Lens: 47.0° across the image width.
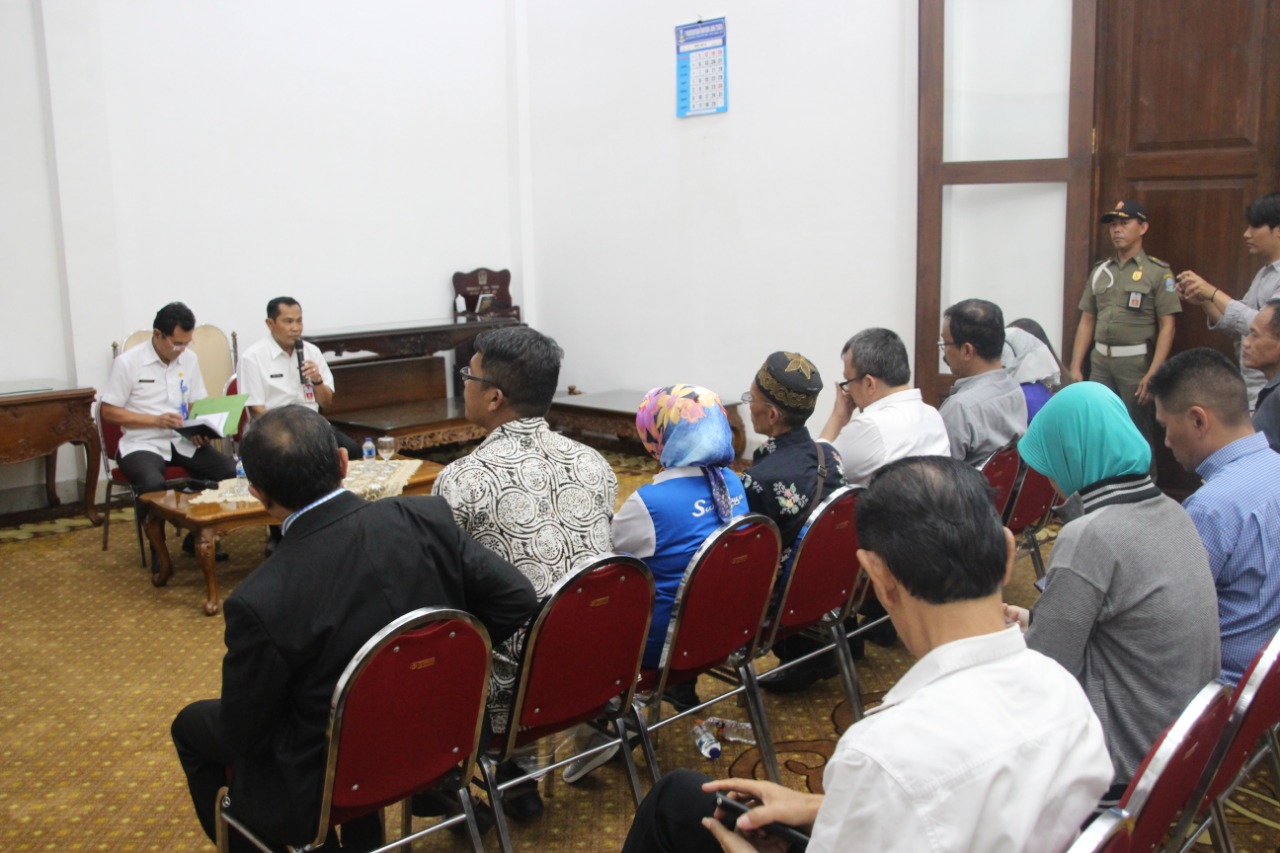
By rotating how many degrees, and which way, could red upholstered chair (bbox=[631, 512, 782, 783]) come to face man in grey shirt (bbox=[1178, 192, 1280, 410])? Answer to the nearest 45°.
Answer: approximately 90° to its right

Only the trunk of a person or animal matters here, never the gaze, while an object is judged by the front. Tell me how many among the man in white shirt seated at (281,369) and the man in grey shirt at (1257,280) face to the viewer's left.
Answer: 1

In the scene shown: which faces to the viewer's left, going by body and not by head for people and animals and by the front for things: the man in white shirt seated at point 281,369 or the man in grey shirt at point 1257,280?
the man in grey shirt

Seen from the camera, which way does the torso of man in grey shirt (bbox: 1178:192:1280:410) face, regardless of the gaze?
to the viewer's left

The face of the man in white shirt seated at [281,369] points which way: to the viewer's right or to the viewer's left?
to the viewer's right

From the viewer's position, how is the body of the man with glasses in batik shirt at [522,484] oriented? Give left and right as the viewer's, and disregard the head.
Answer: facing away from the viewer and to the left of the viewer

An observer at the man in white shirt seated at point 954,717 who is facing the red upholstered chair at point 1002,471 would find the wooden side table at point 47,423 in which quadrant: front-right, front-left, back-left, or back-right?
front-left

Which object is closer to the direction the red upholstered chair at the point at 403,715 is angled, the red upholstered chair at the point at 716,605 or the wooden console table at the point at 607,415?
the wooden console table

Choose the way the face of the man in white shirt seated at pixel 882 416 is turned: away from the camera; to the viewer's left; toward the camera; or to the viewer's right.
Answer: to the viewer's left

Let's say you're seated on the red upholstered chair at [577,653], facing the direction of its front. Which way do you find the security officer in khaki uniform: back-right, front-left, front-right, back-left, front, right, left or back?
right

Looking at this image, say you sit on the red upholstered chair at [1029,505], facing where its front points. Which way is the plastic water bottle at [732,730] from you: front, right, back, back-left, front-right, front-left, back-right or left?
left

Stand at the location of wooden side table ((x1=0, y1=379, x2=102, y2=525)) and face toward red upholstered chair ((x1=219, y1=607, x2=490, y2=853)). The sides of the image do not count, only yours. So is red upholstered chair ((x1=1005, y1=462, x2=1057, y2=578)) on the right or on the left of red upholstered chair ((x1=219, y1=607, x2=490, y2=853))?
left

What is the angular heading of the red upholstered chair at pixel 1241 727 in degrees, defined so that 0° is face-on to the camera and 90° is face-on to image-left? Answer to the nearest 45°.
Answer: approximately 135°

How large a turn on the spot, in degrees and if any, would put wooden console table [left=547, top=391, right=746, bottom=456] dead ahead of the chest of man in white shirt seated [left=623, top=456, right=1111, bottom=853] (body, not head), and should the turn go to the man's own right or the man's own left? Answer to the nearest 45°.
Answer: approximately 45° to the man's own right
